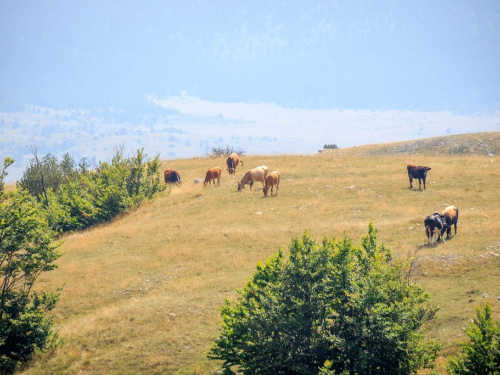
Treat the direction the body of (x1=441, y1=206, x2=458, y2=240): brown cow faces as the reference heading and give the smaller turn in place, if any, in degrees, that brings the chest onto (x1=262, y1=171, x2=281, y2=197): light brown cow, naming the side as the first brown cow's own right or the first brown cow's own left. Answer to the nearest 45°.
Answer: approximately 90° to the first brown cow's own right

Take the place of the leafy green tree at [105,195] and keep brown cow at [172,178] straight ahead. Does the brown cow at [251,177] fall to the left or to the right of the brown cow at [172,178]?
right

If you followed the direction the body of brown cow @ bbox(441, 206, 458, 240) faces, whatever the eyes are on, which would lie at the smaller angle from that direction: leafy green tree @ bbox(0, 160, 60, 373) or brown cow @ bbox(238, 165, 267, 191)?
the leafy green tree
